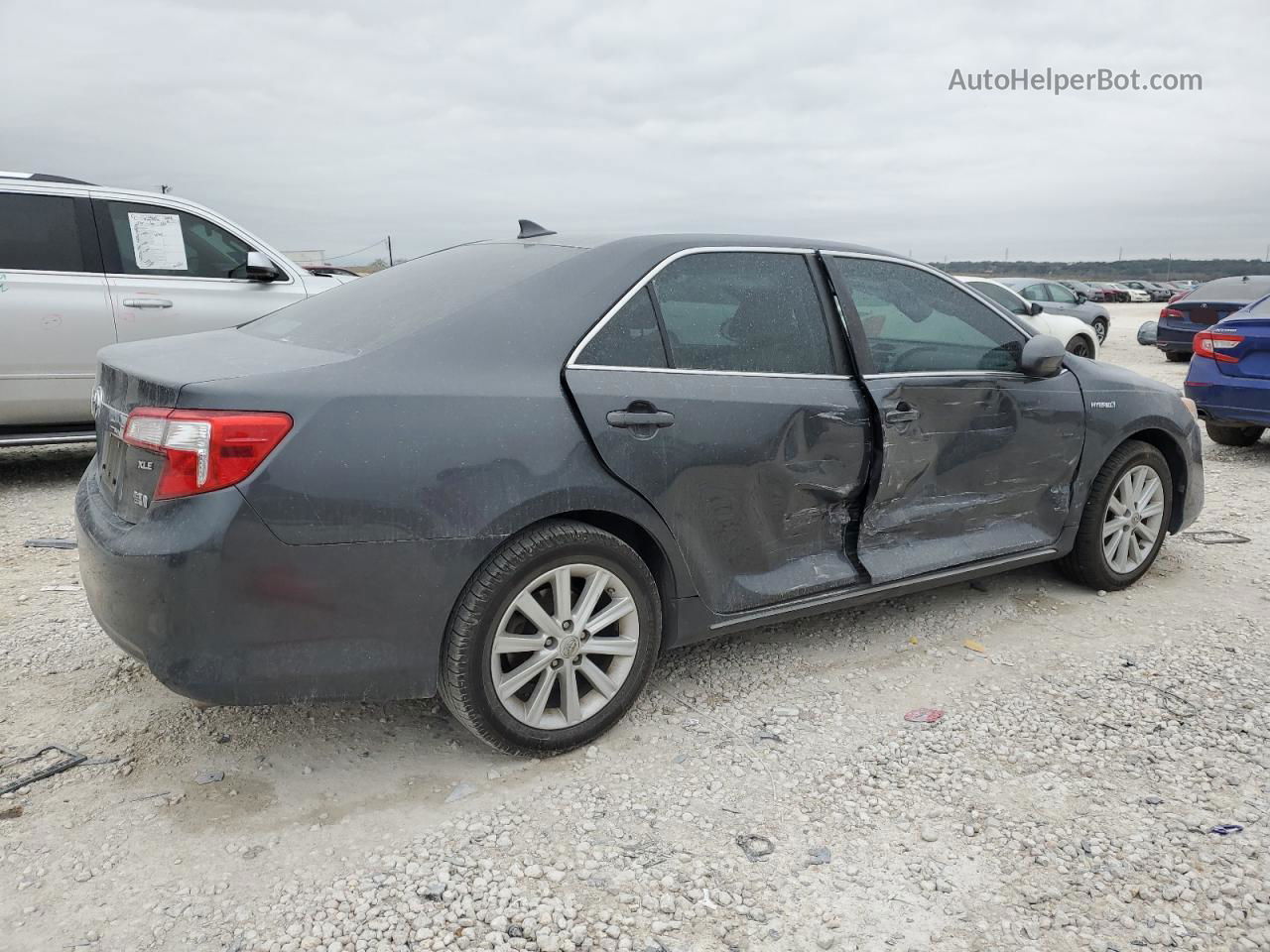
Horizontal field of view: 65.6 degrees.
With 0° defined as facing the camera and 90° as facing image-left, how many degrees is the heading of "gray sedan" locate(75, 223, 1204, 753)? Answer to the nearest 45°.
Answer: approximately 225°

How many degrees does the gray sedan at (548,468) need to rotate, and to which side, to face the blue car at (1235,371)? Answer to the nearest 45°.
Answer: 0° — it already faces it

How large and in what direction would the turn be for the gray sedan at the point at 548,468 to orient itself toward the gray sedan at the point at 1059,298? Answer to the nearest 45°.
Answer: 0° — it already faces it

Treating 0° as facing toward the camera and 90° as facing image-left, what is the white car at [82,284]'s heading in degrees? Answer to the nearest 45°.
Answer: approximately 270°
